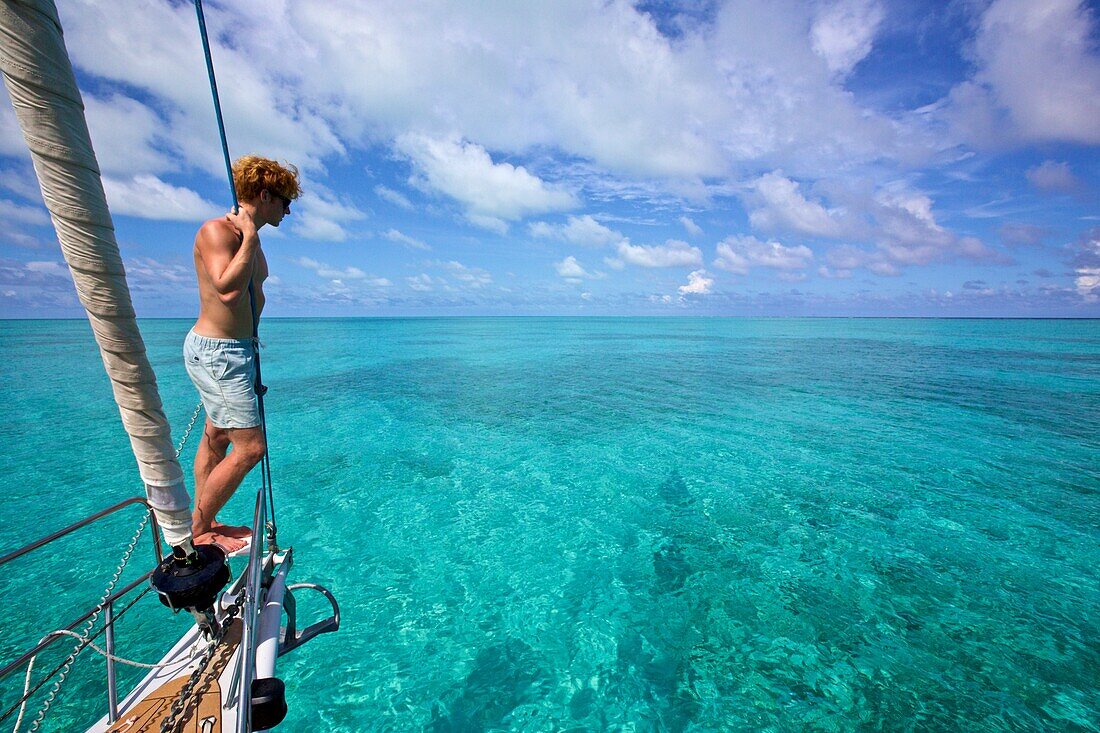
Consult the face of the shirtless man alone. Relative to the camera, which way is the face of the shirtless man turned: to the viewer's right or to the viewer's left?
to the viewer's right

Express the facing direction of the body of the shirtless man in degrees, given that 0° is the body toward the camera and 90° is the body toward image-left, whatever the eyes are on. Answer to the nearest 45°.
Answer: approximately 270°
